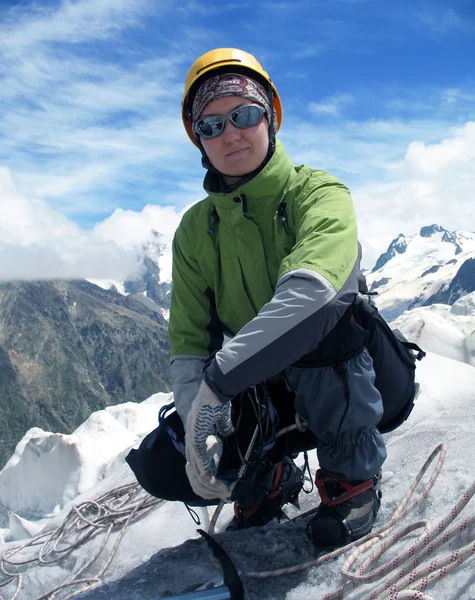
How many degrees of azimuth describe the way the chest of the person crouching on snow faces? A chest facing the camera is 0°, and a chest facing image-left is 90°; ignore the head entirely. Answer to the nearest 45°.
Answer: approximately 45°

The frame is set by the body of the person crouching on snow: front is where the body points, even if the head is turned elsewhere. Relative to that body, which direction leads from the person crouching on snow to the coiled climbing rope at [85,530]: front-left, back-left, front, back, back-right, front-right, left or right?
right
